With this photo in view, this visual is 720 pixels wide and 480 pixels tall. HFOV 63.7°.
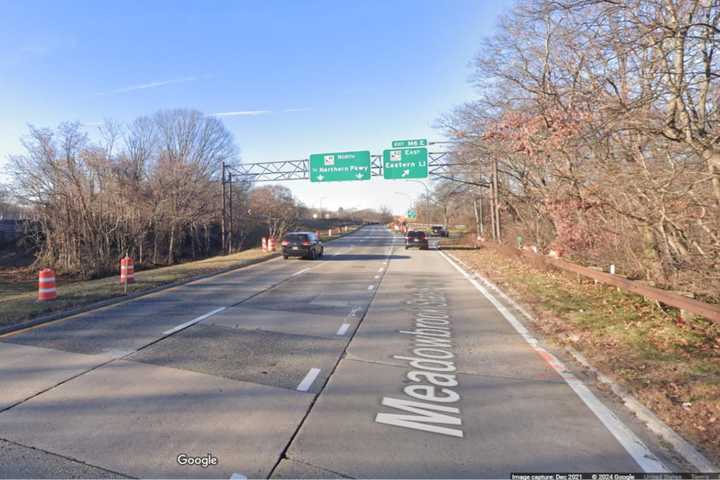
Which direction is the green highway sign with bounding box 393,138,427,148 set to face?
toward the camera

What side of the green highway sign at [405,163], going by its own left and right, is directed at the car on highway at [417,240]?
back

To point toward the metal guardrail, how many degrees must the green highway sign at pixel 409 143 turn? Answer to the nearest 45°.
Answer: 0° — it already faces it

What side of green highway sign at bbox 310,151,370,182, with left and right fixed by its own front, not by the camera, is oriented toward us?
front

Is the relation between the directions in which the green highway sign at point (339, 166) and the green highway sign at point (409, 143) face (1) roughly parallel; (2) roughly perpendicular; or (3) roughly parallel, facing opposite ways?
roughly parallel

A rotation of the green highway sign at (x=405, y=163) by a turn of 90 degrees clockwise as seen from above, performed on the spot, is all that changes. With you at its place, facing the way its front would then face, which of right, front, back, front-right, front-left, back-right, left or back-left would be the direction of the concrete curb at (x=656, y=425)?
left

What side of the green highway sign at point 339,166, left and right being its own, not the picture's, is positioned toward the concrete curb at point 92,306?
front

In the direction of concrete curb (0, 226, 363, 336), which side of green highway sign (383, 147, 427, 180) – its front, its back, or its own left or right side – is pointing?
front

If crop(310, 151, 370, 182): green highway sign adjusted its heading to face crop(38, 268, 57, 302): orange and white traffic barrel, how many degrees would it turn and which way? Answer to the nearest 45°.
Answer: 0° — it already faces it

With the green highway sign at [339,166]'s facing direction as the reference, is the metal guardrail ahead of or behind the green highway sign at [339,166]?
ahead

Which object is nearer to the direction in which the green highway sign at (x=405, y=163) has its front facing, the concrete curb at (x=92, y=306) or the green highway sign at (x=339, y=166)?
the concrete curb
